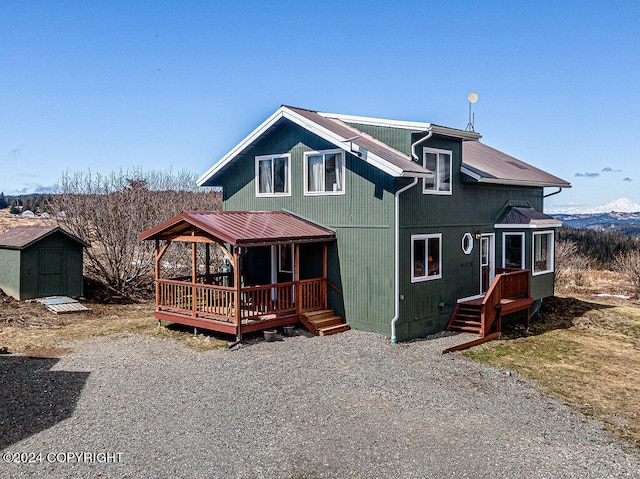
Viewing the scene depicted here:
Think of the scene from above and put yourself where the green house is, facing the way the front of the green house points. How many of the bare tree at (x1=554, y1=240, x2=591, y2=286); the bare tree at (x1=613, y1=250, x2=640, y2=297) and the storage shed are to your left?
2

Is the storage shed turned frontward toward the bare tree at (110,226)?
no

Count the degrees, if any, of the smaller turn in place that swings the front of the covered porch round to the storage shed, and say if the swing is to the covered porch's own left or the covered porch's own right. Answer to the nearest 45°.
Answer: approximately 90° to the covered porch's own right

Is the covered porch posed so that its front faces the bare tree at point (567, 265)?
no

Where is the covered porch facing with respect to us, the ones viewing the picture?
facing the viewer and to the left of the viewer

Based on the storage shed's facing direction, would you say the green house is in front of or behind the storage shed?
in front

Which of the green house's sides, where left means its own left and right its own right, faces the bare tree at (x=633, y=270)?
left

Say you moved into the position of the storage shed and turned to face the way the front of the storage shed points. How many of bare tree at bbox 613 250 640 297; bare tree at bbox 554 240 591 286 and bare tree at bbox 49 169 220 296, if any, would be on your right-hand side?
0

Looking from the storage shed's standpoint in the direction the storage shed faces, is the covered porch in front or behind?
in front

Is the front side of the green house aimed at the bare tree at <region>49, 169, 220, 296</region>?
no
